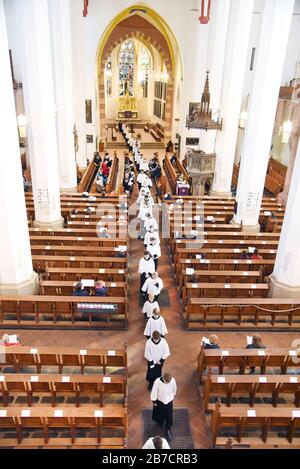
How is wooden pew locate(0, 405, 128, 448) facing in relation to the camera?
away from the camera

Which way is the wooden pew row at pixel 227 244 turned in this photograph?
away from the camera

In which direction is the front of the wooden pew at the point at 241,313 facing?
away from the camera

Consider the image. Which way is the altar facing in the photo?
toward the camera

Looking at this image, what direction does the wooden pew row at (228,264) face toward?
away from the camera

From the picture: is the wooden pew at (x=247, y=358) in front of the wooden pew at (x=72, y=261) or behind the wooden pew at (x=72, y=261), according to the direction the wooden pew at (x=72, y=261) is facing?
behind

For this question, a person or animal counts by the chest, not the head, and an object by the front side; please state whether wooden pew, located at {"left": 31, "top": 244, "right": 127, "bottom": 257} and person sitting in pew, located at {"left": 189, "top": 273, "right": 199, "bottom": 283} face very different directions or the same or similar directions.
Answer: same or similar directions

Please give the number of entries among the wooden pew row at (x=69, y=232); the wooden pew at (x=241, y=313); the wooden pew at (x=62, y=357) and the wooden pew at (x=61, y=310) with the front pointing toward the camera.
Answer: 0

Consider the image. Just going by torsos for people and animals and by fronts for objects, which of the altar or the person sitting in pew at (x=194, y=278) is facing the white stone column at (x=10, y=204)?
the altar

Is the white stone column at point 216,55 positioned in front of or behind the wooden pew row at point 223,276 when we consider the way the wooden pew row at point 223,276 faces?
in front

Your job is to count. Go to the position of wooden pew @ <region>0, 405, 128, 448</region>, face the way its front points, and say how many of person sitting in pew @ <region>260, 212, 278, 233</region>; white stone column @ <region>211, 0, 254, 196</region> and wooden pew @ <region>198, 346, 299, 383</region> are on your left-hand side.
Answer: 0

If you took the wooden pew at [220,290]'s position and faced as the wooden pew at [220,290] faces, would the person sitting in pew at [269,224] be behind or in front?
in front

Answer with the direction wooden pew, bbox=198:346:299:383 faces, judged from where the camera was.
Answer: facing away from the viewer

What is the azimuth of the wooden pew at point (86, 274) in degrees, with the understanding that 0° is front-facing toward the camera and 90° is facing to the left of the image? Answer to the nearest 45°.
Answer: approximately 180°

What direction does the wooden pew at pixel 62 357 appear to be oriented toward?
away from the camera

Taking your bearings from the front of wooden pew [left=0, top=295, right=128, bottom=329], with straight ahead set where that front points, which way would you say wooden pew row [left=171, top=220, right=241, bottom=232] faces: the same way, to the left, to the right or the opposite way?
the same way

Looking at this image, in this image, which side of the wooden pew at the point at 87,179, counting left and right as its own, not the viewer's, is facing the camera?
right

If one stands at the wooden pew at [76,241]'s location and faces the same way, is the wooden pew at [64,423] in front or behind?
behind

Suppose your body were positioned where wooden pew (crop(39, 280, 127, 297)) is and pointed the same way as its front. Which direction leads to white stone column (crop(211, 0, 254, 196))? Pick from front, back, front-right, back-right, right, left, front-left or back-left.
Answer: front-right

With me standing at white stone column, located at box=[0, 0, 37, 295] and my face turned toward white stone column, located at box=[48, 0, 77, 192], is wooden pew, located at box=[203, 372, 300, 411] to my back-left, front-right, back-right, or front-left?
back-right

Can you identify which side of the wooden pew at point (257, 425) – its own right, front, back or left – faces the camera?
back

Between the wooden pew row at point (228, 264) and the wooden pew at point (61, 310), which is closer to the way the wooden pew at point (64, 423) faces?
the wooden pew

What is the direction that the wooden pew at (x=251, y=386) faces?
away from the camera
